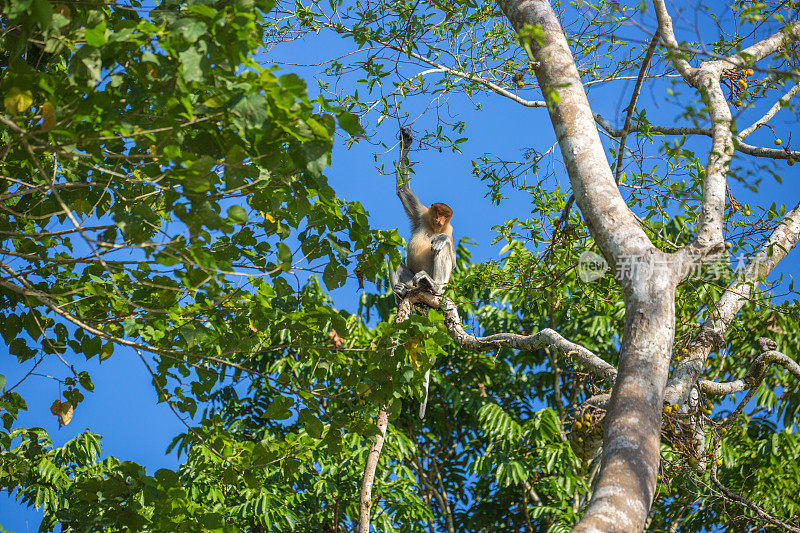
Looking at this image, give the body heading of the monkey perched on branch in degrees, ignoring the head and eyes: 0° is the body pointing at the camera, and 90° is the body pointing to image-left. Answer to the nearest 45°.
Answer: approximately 0°
